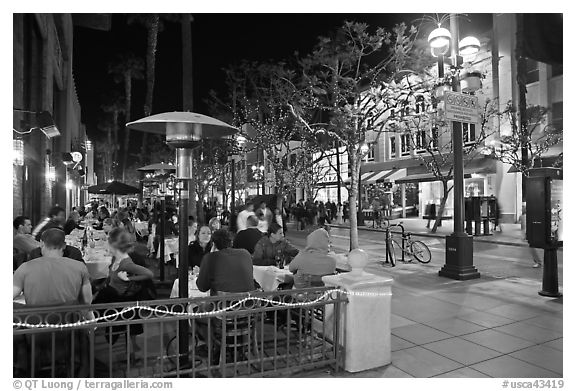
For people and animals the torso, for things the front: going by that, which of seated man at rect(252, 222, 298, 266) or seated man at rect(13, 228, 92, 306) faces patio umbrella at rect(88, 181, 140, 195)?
the seated man at rect(13, 228, 92, 306)

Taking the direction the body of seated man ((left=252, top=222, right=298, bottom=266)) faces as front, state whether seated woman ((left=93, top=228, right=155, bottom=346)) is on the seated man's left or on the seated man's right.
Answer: on the seated man's right

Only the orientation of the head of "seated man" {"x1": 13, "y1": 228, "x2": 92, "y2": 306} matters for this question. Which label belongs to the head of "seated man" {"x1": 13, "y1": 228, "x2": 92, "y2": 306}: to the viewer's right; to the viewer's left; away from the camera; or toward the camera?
away from the camera

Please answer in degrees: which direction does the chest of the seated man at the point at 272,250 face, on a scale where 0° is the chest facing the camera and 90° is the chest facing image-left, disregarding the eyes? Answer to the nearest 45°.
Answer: approximately 315°

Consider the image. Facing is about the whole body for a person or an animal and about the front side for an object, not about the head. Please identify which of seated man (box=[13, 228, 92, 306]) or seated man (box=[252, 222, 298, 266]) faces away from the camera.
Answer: the seated man (box=[13, 228, 92, 306])

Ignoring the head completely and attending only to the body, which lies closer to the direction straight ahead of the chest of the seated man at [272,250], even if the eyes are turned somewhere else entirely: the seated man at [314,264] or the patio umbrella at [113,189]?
the seated man at [314,264]

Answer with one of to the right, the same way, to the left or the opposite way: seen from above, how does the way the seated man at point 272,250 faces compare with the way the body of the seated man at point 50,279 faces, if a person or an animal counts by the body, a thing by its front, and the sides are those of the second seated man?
the opposite way

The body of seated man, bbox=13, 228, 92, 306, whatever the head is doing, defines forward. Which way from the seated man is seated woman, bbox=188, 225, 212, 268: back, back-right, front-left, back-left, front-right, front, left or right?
front-right

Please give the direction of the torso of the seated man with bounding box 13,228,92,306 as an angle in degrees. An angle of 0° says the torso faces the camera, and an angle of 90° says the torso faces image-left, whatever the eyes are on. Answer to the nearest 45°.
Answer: approximately 180°

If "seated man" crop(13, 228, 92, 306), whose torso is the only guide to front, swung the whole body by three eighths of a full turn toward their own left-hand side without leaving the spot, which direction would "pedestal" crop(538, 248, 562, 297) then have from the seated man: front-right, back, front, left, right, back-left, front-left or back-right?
back-left

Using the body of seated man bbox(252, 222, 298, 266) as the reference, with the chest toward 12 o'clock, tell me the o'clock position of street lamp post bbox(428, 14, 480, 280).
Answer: The street lamp post is roughly at 10 o'clock from the seated man.

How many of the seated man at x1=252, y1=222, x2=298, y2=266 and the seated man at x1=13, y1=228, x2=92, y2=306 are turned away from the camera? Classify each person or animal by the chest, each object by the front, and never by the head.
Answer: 1

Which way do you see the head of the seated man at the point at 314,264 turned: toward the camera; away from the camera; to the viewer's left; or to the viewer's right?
away from the camera

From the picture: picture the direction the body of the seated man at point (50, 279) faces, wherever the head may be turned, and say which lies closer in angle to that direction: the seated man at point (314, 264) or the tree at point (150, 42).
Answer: the tree

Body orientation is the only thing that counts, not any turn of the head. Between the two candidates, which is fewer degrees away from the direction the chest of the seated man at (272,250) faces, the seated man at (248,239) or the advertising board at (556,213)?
the advertising board

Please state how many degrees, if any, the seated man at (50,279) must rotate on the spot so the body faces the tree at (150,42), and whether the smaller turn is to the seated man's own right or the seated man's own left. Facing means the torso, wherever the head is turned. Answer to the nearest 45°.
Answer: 0° — they already face it
